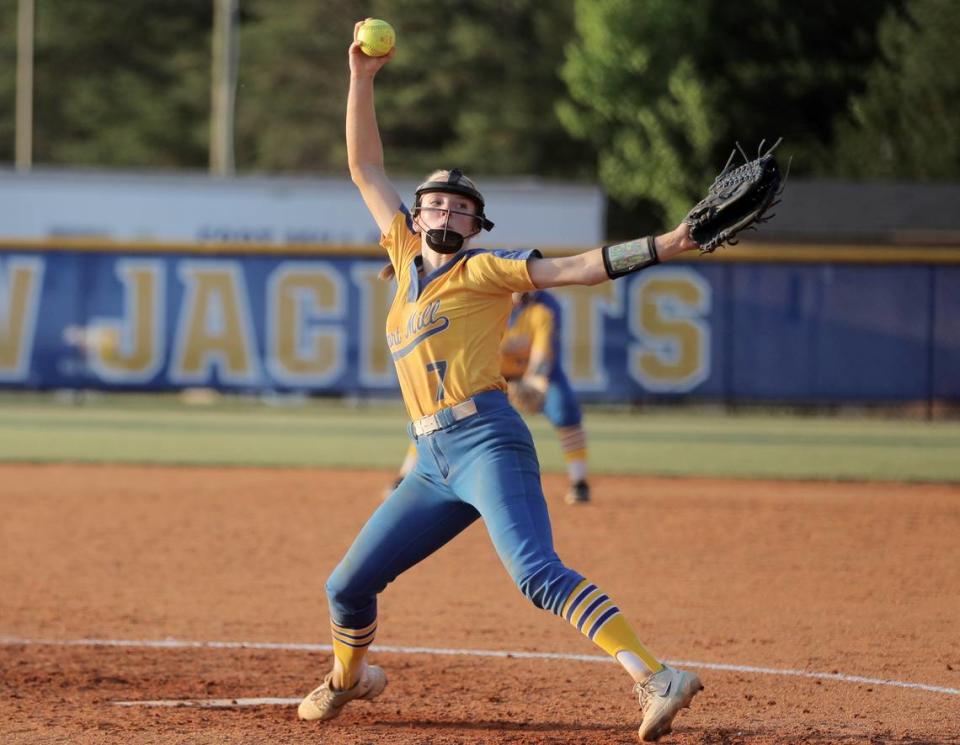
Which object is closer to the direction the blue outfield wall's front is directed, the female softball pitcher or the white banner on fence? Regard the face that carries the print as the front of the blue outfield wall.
the female softball pitcher

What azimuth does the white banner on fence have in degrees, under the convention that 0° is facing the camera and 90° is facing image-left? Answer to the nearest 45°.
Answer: approximately 0°

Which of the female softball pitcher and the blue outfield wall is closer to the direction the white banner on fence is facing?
the female softball pitcher

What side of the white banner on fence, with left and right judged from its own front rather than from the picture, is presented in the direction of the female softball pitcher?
front

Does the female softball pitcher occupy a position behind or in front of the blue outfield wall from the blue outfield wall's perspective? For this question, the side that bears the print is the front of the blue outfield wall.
in front

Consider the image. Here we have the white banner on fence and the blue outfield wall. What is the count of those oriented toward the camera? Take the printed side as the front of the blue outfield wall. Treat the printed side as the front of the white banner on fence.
2

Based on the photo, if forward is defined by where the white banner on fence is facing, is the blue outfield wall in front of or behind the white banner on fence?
in front
